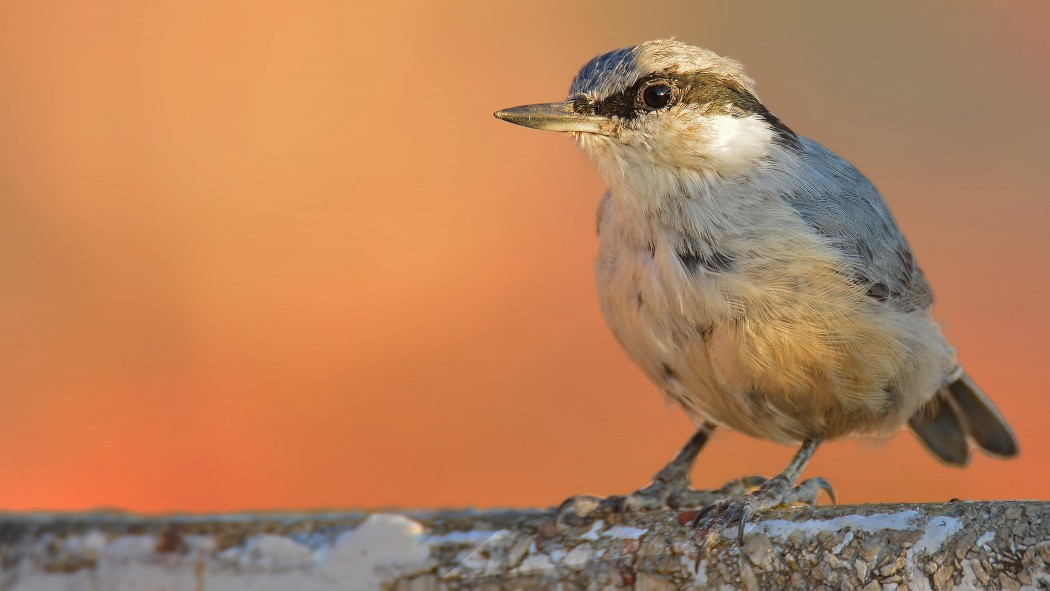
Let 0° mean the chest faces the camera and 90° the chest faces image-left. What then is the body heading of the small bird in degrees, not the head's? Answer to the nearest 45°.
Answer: approximately 45°
